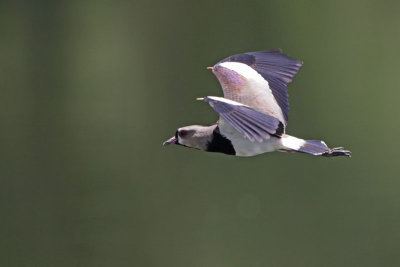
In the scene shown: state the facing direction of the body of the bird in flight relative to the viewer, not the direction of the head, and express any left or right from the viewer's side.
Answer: facing to the left of the viewer
